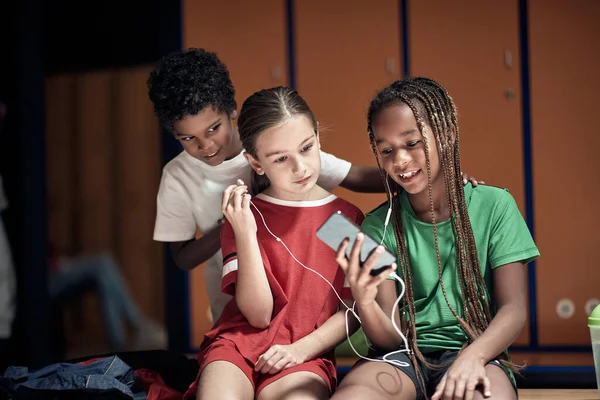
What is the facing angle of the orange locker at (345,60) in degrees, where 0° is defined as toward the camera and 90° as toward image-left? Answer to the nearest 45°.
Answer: approximately 0°

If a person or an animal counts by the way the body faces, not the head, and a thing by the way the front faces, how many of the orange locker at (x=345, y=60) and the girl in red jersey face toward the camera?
2

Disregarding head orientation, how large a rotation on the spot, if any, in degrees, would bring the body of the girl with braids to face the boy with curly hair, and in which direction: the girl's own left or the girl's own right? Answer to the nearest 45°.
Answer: approximately 45° to the girl's own right

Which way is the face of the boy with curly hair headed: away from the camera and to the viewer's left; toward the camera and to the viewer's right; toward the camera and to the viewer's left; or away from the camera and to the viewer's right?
toward the camera and to the viewer's right

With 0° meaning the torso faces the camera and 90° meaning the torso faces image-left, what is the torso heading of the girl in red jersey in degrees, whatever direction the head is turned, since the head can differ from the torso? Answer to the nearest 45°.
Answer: approximately 0°

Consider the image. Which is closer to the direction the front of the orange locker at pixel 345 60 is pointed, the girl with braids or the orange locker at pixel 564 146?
the girl with braids

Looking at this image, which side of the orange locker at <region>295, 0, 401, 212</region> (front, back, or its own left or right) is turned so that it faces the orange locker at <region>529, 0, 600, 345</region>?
left

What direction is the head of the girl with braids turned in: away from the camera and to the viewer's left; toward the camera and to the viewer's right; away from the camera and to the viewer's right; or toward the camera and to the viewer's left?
toward the camera and to the viewer's left

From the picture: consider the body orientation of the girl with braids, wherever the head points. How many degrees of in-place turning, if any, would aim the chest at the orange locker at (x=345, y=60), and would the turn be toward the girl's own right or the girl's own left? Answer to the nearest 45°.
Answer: approximately 135° to the girl's own right

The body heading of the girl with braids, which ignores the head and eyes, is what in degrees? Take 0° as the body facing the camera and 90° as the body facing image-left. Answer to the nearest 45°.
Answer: approximately 45°

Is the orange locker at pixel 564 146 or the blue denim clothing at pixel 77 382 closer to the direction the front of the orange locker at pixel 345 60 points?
the blue denim clothing

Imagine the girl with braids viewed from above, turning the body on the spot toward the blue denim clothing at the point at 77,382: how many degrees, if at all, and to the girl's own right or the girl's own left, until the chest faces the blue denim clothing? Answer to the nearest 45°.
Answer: approximately 45° to the girl's own right
